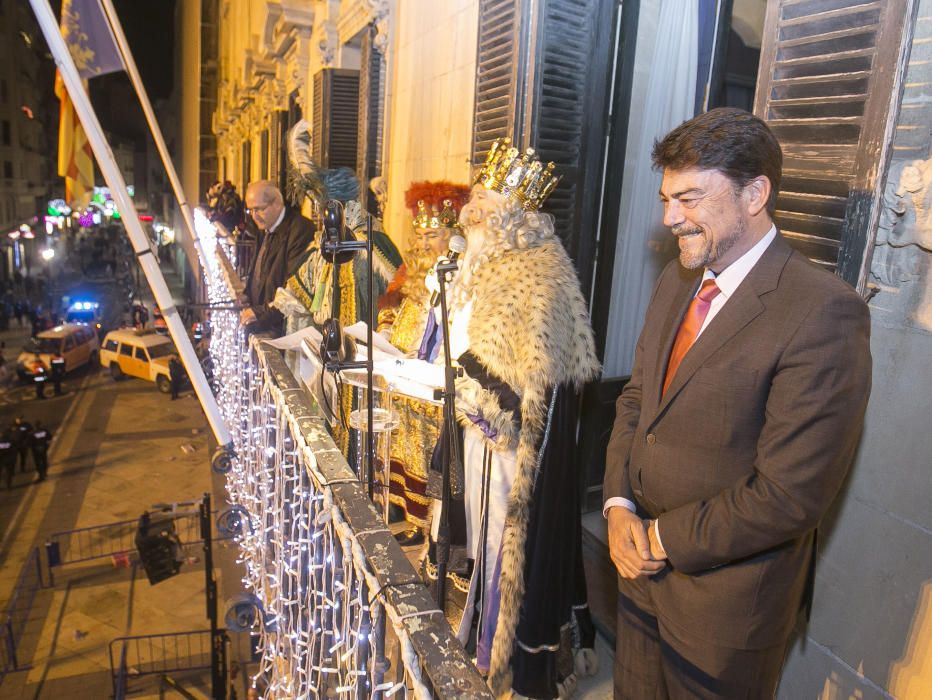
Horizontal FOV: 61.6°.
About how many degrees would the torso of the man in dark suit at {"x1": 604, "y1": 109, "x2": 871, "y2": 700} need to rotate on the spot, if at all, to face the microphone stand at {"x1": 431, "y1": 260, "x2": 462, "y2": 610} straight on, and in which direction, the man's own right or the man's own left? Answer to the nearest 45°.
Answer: approximately 45° to the man's own right

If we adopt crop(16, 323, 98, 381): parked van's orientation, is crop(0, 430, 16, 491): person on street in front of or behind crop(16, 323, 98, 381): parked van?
in front

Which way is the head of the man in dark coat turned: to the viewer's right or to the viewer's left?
to the viewer's left

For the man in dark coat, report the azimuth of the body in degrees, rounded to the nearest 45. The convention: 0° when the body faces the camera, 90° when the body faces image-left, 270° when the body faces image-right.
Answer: approximately 45°

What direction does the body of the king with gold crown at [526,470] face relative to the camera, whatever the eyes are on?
to the viewer's left

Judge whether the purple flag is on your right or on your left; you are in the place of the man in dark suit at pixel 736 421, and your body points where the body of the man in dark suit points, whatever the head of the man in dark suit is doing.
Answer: on your right
